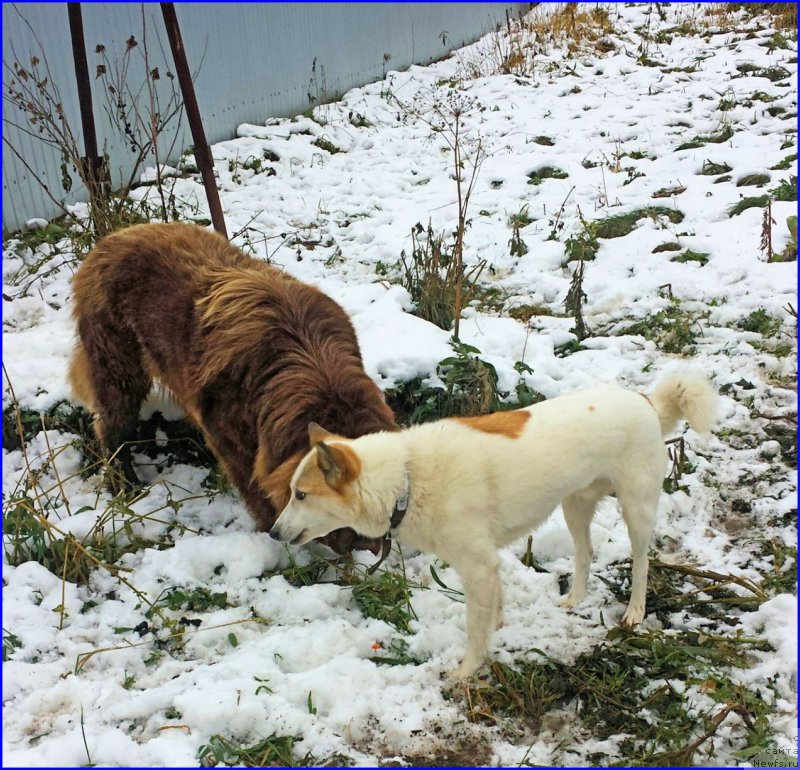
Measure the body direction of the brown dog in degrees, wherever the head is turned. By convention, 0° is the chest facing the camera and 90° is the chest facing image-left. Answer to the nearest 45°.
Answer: approximately 315°

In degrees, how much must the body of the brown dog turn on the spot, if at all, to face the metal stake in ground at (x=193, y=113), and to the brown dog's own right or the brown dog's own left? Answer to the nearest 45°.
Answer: approximately 135° to the brown dog's own left

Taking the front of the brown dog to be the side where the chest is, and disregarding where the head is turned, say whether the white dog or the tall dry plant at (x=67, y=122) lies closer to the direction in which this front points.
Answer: the white dog

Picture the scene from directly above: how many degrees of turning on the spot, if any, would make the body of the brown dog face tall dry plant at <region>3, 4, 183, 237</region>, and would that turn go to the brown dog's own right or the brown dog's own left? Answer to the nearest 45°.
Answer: approximately 135° to the brown dog's own left

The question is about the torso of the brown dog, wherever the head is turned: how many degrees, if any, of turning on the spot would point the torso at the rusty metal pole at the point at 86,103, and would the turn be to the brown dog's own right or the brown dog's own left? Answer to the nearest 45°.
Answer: approximately 135° to the brown dog's own left

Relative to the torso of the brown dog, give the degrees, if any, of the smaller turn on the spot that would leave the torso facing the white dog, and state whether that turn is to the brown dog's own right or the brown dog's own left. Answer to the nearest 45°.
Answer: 0° — it already faces it

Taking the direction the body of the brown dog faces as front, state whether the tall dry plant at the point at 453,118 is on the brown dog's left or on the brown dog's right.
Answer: on the brown dog's left
